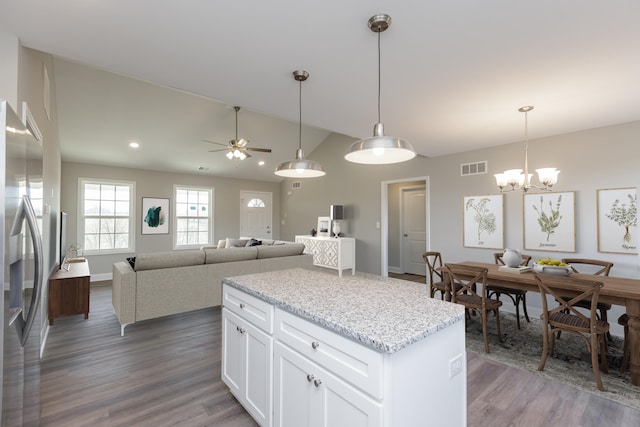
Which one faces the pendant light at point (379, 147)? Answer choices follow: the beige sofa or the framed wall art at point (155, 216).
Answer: the framed wall art

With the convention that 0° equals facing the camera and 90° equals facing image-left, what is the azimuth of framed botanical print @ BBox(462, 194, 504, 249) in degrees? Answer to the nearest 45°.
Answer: approximately 0°

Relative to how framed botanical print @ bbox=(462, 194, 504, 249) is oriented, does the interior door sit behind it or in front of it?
behind

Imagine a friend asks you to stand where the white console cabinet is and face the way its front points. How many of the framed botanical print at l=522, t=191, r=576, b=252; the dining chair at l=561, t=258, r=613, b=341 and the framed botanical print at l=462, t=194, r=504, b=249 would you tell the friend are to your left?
3

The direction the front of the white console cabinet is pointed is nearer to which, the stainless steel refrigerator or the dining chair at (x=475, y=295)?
the stainless steel refrigerator

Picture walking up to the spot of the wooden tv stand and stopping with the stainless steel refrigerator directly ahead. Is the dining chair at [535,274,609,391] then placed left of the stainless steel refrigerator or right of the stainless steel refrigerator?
left

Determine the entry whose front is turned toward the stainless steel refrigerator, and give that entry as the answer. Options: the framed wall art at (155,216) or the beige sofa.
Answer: the framed wall art

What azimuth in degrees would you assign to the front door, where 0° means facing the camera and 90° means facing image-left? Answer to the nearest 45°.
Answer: approximately 0°

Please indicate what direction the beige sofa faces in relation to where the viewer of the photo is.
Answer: facing away from the viewer and to the left of the viewer

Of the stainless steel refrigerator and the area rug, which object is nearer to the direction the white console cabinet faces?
the stainless steel refrigerator

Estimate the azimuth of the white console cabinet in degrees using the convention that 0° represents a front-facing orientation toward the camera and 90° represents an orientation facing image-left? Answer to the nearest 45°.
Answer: approximately 45°
